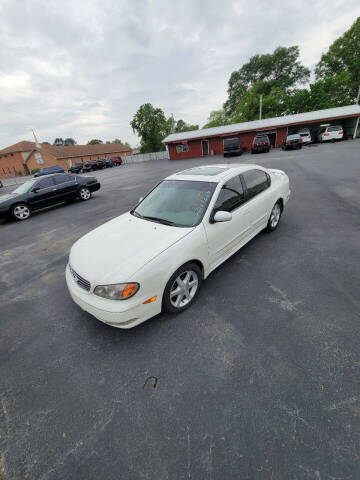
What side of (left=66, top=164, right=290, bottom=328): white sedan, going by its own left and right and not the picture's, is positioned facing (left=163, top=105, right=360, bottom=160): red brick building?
back

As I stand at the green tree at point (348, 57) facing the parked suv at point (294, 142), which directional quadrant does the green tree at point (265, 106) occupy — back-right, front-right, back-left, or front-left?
front-right

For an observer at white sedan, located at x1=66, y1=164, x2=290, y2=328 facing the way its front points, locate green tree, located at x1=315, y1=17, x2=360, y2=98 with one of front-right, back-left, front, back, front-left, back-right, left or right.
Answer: back

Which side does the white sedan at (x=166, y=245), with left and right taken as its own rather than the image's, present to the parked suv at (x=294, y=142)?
back

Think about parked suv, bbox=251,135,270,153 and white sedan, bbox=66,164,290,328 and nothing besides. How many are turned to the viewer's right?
0

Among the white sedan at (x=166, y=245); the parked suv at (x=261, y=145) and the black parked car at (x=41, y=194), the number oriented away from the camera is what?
1
